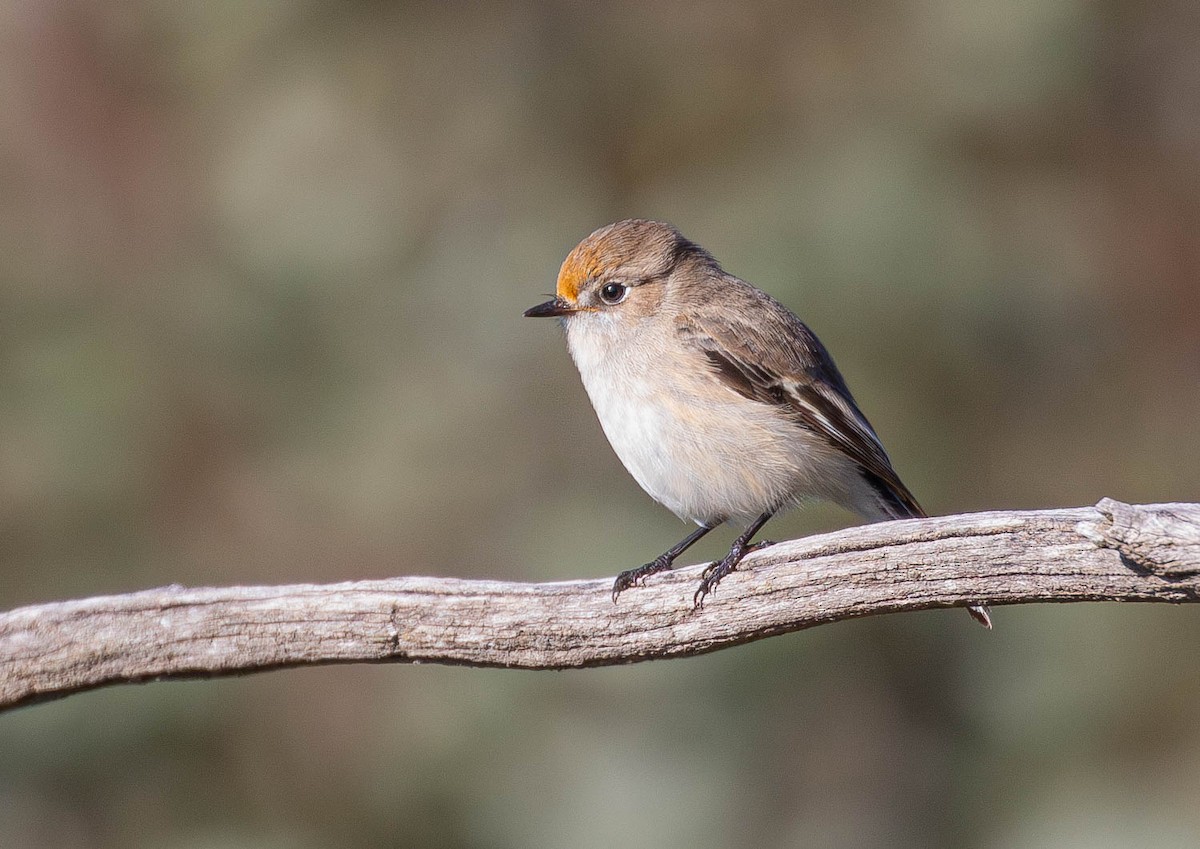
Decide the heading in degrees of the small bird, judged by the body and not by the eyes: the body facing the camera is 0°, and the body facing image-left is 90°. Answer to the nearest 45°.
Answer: approximately 90°
